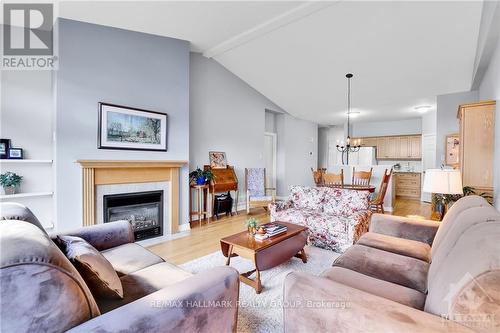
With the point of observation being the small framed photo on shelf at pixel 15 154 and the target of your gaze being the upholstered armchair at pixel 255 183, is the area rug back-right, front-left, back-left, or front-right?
front-right

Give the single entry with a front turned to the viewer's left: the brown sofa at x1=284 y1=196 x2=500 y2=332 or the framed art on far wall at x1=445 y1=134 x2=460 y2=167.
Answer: the brown sofa

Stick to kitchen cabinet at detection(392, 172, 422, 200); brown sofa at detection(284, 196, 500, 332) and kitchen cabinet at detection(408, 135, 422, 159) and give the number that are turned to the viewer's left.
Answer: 1

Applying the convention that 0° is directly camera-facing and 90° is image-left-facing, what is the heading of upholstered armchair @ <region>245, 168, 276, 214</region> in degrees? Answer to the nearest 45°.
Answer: approximately 315°

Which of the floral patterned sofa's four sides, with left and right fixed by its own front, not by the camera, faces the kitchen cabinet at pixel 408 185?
back

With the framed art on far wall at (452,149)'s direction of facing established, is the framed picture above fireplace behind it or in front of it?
in front

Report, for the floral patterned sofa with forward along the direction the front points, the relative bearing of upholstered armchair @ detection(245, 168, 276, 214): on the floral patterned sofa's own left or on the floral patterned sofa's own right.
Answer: on the floral patterned sofa's own right

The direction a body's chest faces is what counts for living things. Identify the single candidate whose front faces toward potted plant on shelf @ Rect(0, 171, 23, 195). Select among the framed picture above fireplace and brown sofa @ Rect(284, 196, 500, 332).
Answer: the brown sofa

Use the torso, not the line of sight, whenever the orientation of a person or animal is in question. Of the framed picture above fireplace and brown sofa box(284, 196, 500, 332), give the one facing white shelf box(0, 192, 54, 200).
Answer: the brown sofa

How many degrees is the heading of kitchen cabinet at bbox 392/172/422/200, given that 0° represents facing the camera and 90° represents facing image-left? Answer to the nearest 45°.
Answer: approximately 0°

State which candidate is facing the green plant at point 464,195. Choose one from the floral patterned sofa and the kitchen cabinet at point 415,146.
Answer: the kitchen cabinet

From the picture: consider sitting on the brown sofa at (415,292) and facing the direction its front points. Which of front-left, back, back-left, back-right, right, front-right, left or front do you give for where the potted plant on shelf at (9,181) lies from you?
front

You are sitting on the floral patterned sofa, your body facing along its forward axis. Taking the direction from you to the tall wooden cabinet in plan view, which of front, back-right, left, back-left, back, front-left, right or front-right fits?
back-left

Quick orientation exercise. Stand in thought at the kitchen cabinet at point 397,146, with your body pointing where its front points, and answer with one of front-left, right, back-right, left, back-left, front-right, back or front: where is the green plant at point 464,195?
front

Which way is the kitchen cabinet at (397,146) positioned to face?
toward the camera

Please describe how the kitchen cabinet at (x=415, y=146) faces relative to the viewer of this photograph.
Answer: facing the viewer

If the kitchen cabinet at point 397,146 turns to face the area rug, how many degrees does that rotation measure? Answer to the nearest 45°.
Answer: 0° — it already faces it

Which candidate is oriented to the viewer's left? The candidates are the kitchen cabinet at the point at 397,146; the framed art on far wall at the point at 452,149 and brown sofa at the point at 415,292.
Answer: the brown sofa

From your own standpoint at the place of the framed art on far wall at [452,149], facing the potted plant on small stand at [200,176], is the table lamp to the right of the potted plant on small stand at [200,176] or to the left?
left

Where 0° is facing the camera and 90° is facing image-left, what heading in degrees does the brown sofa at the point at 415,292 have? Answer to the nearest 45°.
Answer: approximately 90°
